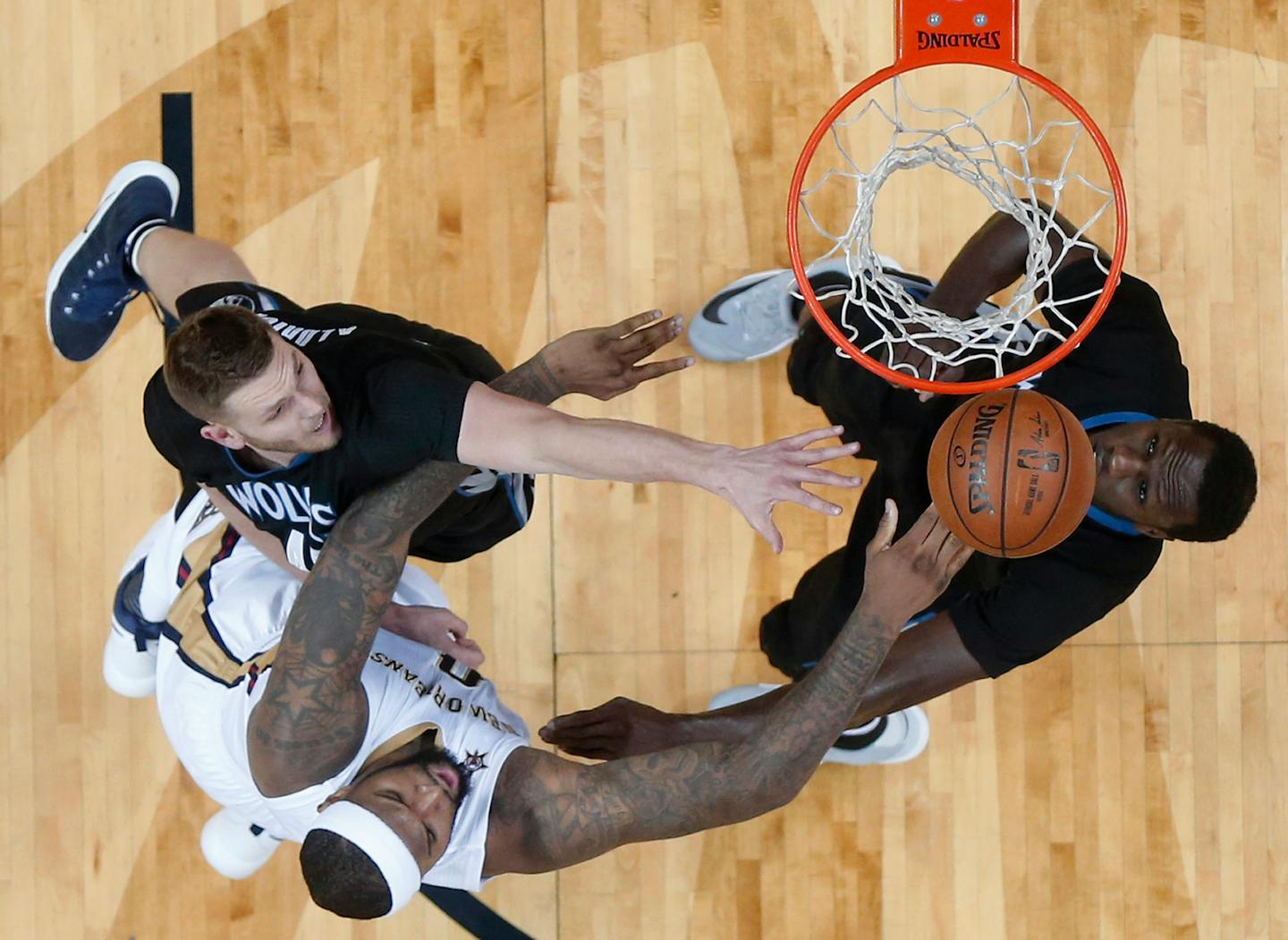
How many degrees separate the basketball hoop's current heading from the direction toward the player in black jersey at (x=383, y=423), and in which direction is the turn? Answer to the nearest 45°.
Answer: approximately 45° to its right

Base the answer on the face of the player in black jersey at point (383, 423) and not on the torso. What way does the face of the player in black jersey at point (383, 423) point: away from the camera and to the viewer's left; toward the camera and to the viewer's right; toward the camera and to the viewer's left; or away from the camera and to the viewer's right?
toward the camera and to the viewer's right

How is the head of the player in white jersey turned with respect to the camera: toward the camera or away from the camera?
toward the camera

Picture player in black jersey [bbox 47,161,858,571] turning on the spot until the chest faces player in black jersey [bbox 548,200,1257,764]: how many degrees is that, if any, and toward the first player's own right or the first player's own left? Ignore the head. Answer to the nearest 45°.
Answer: approximately 45° to the first player's own left

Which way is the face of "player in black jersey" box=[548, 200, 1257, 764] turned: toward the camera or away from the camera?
toward the camera

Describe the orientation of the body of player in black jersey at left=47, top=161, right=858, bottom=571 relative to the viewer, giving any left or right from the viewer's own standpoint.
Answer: facing the viewer and to the right of the viewer
